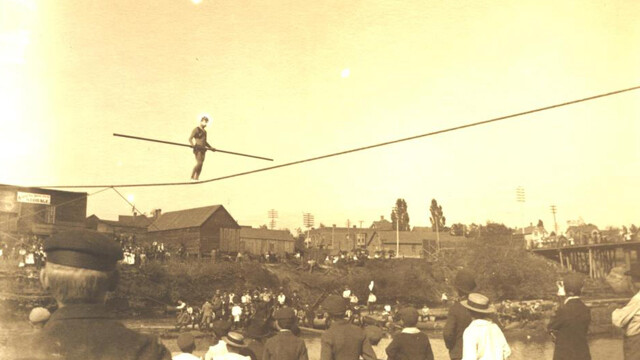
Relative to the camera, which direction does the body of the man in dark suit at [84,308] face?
away from the camera

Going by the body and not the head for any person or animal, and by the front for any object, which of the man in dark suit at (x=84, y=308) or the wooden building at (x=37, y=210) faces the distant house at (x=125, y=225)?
the man in dark suit

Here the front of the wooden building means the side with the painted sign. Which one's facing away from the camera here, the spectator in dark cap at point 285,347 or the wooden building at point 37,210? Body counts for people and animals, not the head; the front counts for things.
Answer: the spectator in dark cap

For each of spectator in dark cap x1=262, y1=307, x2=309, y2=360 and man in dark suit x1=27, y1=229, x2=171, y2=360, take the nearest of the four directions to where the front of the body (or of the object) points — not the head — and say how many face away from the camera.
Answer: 2

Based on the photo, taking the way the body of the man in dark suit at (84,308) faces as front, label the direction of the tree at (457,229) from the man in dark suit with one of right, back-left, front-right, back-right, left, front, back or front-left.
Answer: front-right

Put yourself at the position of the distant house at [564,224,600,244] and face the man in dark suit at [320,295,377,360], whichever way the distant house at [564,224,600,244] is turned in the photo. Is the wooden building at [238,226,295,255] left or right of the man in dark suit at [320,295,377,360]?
right

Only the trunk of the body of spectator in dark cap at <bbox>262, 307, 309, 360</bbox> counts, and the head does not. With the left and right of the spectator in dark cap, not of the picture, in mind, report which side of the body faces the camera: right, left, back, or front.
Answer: back

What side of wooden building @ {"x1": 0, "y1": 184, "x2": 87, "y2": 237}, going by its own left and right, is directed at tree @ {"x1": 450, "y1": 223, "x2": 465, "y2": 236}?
left

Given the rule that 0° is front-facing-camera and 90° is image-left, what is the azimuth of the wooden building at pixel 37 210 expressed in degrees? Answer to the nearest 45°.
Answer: approximately 315°

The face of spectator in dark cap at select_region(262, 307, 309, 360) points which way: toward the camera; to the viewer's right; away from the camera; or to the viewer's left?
away from the camera

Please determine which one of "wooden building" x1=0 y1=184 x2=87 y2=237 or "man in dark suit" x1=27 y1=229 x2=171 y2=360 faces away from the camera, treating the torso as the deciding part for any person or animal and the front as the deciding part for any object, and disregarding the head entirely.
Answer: the man in dark suit

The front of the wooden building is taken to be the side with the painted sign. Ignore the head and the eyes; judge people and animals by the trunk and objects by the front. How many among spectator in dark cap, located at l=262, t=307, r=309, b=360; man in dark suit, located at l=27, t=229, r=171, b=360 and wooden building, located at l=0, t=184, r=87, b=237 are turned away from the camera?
2

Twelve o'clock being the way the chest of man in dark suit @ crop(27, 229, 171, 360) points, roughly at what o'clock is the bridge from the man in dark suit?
The bridge is roughly at 2 o'clock from the man in dark suit.

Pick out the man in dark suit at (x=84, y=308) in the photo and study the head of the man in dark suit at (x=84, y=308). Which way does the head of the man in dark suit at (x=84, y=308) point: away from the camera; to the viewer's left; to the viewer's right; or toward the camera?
away from the camera

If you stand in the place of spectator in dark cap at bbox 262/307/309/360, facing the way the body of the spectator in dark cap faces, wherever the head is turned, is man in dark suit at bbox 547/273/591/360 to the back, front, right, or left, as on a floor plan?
right
